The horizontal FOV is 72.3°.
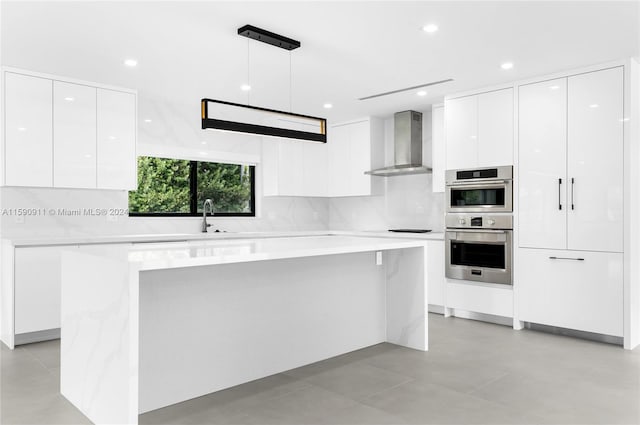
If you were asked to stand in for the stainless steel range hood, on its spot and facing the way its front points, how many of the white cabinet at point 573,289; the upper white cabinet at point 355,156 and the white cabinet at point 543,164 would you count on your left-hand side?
2

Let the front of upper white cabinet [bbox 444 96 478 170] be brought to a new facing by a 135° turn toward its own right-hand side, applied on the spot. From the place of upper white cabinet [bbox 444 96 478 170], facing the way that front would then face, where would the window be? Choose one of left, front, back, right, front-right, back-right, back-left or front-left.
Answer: left

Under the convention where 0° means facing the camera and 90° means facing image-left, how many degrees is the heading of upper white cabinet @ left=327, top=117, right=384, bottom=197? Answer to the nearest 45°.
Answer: approximately 45°

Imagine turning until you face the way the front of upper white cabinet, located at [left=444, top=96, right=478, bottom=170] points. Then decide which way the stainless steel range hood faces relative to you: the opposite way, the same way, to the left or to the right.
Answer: the same way

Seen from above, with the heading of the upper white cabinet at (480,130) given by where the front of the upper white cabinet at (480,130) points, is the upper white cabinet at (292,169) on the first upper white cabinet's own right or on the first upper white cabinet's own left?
on the first upper white cabinet's own right

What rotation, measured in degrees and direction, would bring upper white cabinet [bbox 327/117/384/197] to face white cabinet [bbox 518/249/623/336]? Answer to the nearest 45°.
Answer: approximately 90° to its left

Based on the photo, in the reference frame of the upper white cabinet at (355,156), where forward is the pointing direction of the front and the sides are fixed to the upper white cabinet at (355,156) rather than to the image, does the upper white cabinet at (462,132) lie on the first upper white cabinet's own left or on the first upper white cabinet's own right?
on the first upper white cabinet's own left

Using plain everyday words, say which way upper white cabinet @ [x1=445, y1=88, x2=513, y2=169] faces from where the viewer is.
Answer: facing the viewer and to the left of the viewer

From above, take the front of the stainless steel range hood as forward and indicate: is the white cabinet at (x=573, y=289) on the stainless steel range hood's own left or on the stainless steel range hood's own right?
on the stainless steel range hood's own left

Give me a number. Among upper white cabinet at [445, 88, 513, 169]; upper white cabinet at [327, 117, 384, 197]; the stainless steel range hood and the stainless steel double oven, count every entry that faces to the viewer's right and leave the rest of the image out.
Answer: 0

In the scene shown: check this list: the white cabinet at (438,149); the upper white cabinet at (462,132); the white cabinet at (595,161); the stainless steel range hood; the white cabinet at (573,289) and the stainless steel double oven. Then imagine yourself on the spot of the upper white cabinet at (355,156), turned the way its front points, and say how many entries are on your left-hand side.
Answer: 6

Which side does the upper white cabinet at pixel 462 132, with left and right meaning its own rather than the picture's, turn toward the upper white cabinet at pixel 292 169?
right

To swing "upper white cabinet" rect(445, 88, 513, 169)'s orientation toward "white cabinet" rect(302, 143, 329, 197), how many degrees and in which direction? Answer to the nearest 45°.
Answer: approximately 90° to its right

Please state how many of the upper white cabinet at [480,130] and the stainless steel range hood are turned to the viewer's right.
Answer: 0
